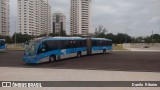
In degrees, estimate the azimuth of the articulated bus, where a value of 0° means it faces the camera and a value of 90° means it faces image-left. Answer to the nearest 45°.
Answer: approximately 45°
